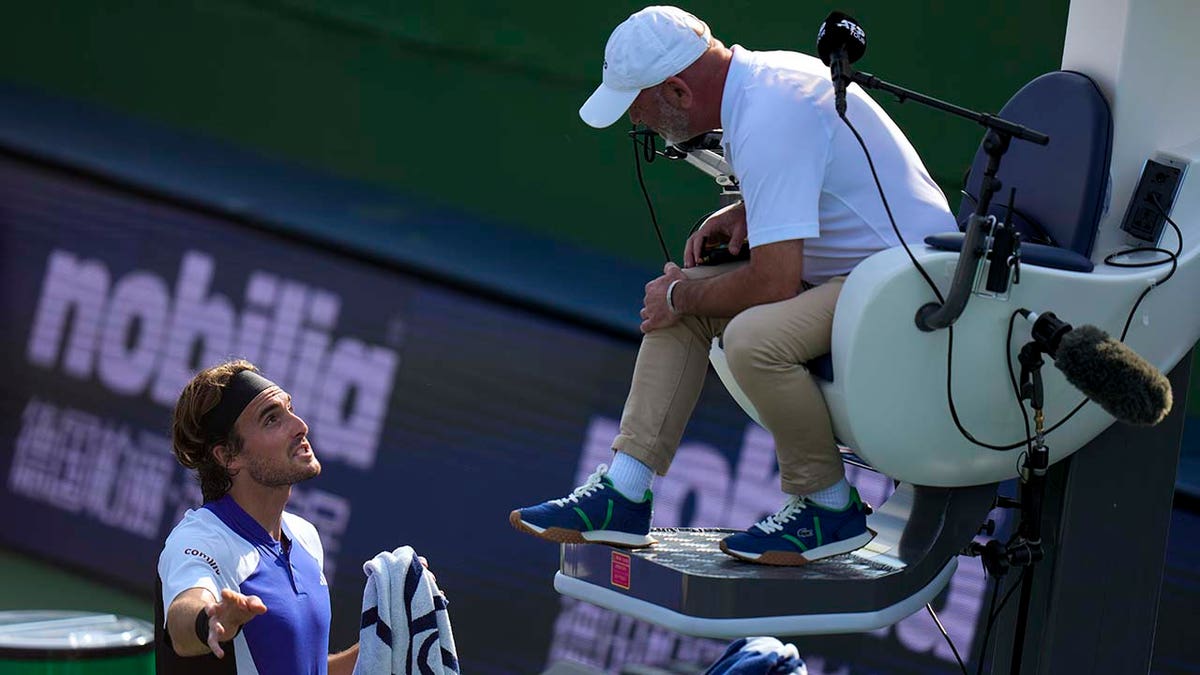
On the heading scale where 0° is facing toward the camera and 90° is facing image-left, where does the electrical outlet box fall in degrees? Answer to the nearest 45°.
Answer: approximately 0°

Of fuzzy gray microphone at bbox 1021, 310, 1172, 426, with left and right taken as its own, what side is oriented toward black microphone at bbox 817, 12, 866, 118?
back

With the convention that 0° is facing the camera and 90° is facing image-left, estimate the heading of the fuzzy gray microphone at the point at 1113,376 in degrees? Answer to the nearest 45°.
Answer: approximately 270°

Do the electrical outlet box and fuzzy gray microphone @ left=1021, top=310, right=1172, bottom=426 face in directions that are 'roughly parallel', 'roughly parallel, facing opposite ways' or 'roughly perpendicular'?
roughly perpendicular

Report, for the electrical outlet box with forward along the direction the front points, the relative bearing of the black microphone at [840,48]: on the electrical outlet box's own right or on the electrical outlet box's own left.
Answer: on the electrical outlet box's own right

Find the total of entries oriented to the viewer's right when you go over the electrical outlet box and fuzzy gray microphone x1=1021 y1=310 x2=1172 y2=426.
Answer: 1
